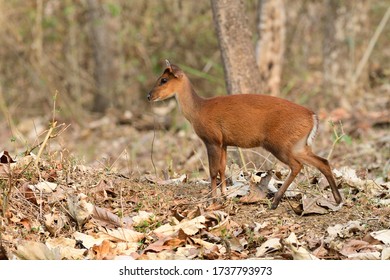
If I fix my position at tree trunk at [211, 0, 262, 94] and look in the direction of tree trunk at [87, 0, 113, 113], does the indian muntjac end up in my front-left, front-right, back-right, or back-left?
back-left

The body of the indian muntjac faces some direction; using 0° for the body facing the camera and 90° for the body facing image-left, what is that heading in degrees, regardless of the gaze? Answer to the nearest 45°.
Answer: approximately 90°

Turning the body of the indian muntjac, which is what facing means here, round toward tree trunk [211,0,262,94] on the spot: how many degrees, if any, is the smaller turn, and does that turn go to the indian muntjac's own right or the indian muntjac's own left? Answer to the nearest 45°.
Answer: approximately 90° to the indian muntjac's own right
